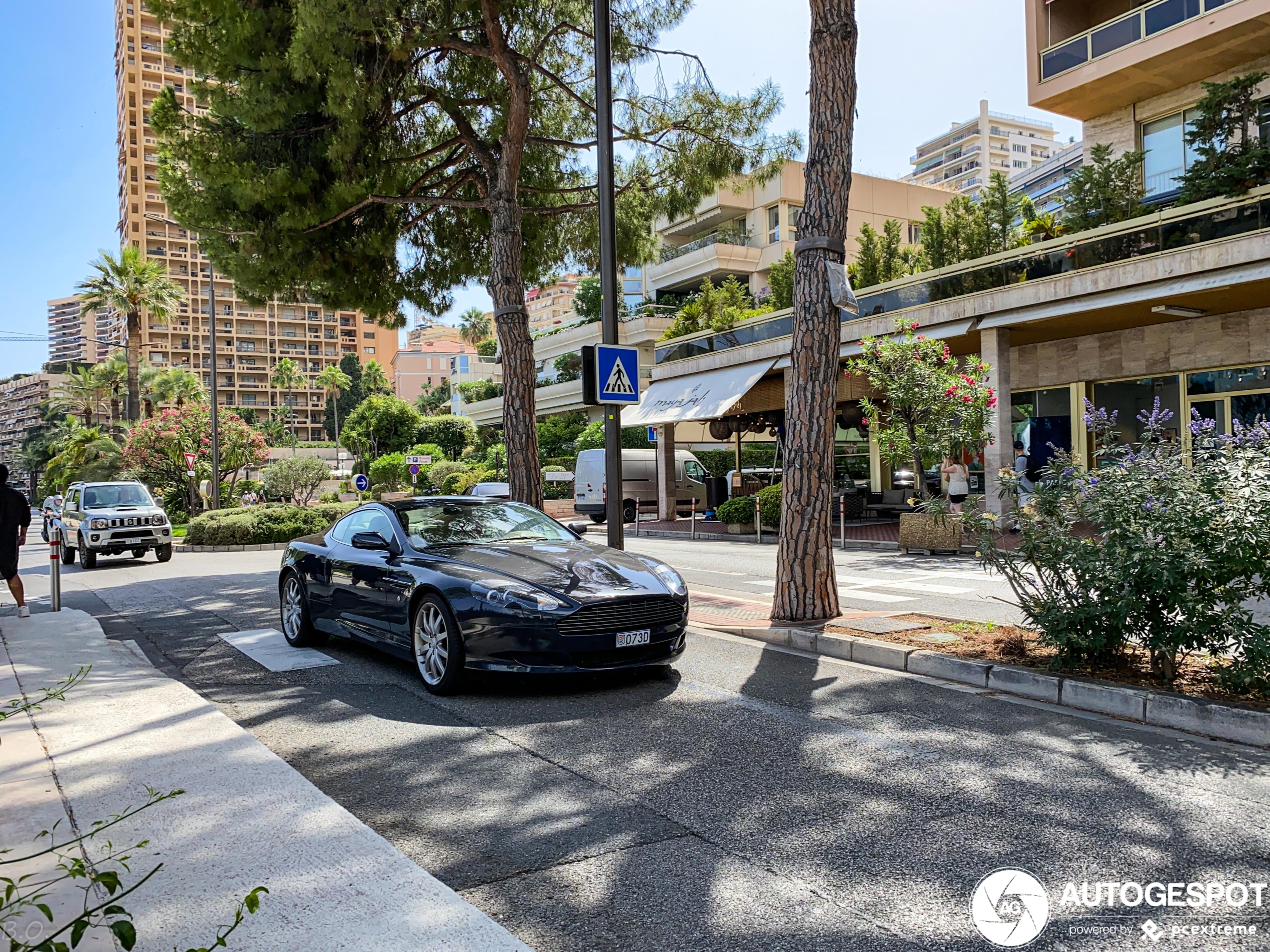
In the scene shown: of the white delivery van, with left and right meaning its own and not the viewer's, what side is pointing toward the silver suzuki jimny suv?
back

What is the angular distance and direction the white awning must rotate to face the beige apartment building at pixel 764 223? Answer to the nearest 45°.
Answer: approximately 135° to its right

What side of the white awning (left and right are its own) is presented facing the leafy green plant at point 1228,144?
left

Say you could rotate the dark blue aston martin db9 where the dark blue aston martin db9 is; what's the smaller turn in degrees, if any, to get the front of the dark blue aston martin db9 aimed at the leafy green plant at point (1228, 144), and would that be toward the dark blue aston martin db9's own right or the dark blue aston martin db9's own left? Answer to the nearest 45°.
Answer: approximately 90° to the dark blue aston martin db9's own left

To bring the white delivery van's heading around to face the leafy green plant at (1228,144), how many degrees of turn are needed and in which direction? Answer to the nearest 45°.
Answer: approximately 90° to its right

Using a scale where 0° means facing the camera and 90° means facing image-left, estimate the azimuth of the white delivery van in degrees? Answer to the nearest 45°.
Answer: approximately 225°

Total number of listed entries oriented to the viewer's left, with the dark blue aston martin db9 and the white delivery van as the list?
0

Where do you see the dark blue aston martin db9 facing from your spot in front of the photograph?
facing the viewer and to the right of the viewer

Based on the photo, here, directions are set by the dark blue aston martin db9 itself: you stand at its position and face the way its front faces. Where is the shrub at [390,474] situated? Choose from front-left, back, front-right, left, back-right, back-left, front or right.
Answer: back-left

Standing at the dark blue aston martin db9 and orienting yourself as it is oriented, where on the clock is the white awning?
The white awning is roughly at 8 o'clock from the dark blue aston martin db9.

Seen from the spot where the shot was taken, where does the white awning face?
facing the viewer and to the left of the viewer

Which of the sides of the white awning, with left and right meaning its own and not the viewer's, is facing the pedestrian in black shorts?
front

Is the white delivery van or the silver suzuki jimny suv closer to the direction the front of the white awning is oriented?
the silver suzuki jimny suv

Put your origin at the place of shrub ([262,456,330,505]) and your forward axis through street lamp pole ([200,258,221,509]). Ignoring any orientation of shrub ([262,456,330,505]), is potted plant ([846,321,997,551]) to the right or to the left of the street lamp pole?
left

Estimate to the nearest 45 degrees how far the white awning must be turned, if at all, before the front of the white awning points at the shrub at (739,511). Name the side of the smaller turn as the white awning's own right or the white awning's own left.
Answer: approximately 45° to the white awning's own left
